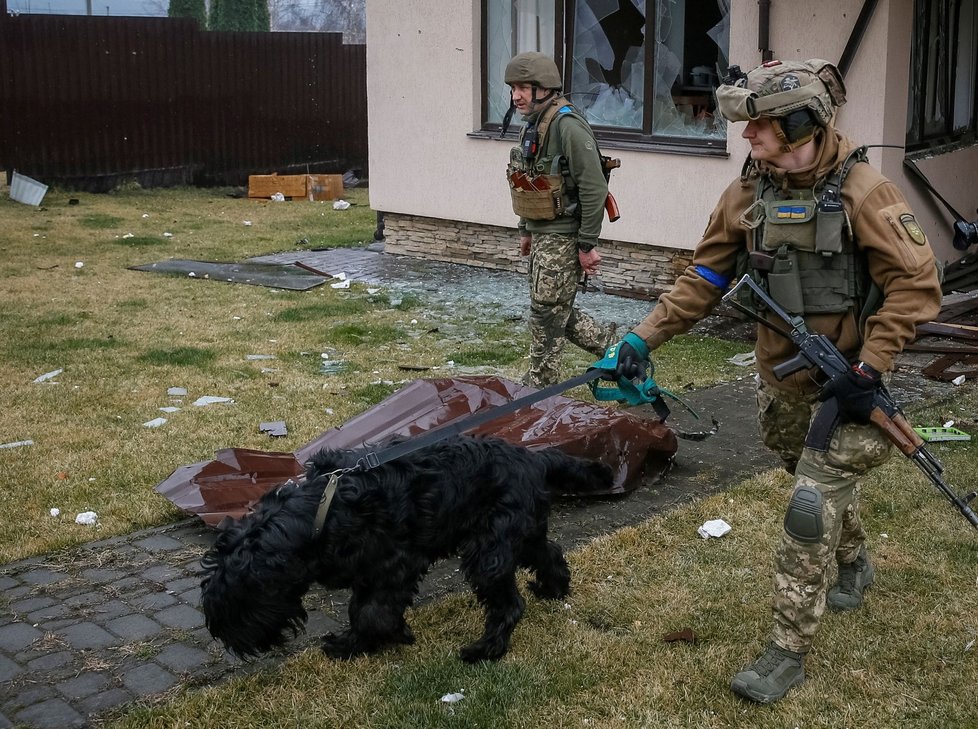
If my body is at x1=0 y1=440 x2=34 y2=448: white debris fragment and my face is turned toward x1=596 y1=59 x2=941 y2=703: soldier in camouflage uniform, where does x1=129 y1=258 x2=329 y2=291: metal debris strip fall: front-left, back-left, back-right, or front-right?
back-left

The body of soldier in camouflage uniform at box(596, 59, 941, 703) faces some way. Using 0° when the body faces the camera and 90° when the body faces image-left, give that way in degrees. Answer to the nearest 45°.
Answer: approximately 45°

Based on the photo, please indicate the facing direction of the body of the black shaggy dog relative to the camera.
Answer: to the viewer's left

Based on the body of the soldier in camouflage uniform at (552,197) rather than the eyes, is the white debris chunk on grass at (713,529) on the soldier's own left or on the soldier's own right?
on the soldier's own left

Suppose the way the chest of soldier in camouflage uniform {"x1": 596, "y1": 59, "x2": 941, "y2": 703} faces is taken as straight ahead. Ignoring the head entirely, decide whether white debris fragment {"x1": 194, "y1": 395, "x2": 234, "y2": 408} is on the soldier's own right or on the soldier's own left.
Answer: on the soldier's own right

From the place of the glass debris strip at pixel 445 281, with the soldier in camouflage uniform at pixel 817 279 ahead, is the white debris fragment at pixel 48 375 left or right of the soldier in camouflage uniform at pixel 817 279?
right

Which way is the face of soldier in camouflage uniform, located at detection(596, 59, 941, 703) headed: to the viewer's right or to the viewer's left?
to the viewer's left
